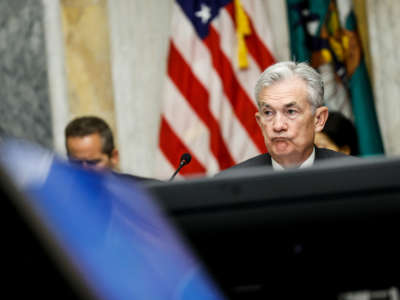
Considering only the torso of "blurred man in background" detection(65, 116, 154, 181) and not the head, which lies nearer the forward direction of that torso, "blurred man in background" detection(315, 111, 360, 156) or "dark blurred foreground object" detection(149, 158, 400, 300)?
the dark blurred foreground object

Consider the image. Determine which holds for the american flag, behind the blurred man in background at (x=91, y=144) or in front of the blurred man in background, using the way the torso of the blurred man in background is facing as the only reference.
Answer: behind

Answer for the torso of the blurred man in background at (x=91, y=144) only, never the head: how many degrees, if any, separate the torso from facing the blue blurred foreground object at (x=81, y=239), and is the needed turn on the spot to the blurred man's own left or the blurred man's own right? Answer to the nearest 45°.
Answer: approximately 45° to the blurred man's own left

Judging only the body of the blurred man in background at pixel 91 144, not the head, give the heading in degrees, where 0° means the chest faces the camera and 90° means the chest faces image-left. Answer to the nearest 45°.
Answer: approximately 45°

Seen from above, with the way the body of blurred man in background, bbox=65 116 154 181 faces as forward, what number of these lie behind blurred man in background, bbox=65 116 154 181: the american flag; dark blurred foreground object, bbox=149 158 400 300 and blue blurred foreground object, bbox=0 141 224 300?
1

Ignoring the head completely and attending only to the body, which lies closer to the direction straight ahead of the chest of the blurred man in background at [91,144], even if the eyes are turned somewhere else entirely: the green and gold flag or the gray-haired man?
the gray-haired man
